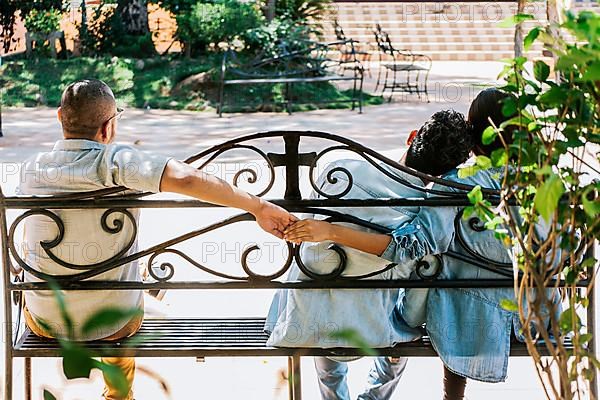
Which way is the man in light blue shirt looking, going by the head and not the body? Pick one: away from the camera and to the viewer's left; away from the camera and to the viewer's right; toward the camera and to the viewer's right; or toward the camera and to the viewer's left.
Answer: away from the camera and to the viewer's right

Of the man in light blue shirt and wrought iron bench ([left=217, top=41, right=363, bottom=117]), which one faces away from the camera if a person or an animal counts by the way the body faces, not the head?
the man in light blue shirt

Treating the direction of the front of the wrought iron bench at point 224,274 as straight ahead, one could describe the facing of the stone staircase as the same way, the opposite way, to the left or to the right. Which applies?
the opposite way

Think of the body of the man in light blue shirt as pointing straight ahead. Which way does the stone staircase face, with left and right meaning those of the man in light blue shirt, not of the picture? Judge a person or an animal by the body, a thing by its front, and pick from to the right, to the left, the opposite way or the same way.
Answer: the opposite way

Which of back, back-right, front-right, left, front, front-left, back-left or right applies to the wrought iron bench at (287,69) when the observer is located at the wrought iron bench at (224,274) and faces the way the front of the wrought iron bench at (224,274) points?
front

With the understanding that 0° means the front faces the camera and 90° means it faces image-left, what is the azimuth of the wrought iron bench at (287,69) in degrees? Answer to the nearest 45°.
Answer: approximately 0°

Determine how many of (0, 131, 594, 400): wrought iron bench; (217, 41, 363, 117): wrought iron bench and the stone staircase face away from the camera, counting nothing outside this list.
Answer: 1

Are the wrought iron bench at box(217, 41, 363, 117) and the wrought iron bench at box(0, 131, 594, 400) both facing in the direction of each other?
yes

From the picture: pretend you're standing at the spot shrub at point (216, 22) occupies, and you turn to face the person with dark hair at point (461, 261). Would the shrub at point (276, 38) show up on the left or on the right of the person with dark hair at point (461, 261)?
left

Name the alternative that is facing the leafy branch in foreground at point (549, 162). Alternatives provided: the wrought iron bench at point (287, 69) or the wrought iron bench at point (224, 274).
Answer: the wrought iron bench at point (287, 69)

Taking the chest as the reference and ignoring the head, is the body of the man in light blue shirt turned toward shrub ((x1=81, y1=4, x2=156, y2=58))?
yes

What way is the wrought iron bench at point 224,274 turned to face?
away from the camera

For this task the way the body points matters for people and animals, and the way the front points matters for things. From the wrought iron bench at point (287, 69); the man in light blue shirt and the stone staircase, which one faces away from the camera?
the man in light blue shirt

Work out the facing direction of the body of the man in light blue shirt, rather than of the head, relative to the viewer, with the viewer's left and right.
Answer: facing away from the viewer
